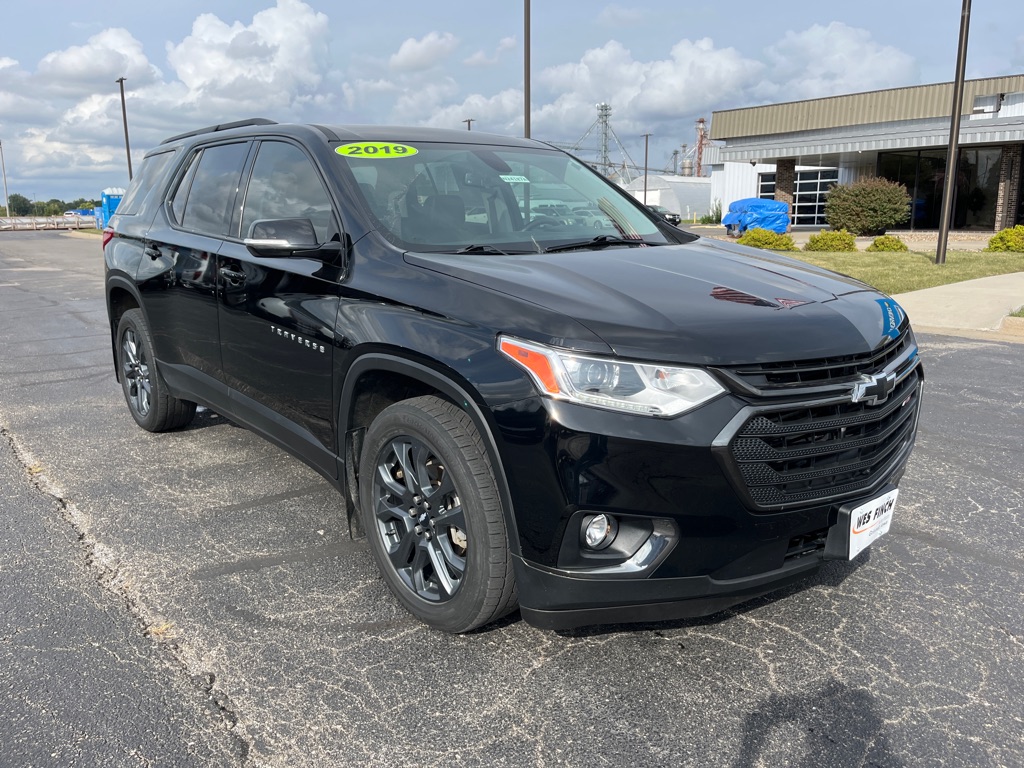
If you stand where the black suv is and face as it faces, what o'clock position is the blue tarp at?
The blue tarp is roughly at 8 o'clock from the black suv.

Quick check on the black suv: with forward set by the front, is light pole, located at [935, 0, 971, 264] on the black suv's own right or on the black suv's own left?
on the black suv's own left

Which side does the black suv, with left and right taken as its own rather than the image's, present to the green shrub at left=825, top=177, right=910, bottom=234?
left

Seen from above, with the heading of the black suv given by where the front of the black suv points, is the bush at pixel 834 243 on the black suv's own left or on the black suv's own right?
on the black suv's own left

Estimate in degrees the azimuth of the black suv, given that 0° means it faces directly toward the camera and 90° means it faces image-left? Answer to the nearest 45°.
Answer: approximately 315°

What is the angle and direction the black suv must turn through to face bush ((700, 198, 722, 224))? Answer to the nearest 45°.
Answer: approximately 135° to its left

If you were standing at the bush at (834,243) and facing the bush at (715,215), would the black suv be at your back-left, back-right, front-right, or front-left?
back-left

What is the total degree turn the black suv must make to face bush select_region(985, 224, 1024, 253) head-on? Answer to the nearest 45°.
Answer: approximately 90° to its left
